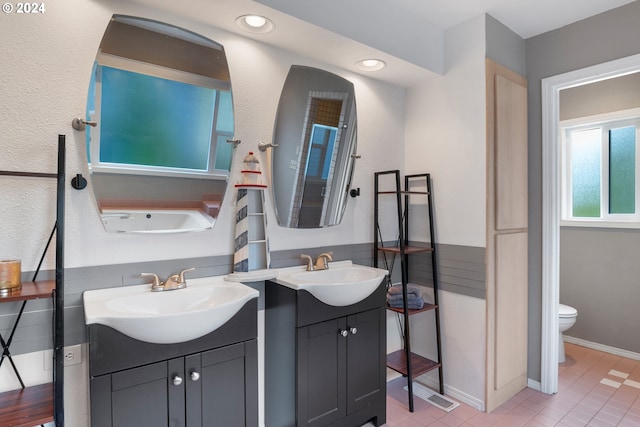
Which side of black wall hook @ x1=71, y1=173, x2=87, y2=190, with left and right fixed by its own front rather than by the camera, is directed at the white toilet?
left

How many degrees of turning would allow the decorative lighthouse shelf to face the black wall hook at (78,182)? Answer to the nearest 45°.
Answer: approximately 90° to its right

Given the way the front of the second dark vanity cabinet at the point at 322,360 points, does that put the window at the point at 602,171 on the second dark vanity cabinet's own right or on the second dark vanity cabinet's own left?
on the second dark vanity cabinet's own left

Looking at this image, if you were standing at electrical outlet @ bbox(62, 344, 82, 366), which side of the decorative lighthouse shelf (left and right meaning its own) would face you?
right

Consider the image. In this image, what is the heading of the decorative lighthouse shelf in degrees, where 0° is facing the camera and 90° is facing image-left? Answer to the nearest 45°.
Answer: approximately 315°
